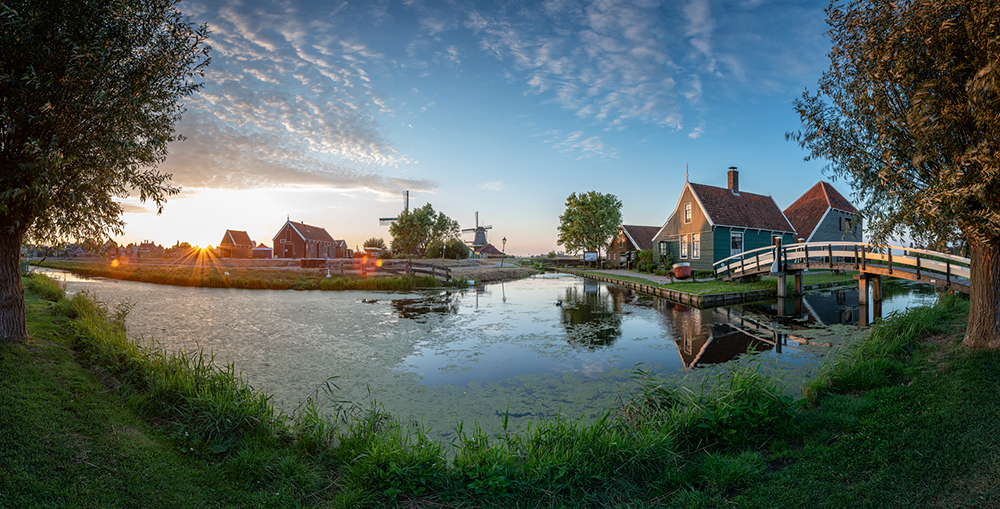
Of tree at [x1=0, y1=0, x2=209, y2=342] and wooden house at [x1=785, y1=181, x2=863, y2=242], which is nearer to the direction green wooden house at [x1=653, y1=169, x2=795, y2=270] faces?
the tree

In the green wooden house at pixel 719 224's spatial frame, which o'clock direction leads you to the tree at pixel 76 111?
The tree is roughly at 11 o'clock from the green wooden house.

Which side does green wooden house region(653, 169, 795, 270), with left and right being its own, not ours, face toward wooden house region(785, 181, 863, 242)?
back

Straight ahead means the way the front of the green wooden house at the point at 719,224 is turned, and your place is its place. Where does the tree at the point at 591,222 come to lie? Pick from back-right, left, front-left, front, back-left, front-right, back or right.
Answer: right

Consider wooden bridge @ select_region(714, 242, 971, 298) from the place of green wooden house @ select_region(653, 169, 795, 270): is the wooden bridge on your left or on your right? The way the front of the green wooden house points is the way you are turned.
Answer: on your left

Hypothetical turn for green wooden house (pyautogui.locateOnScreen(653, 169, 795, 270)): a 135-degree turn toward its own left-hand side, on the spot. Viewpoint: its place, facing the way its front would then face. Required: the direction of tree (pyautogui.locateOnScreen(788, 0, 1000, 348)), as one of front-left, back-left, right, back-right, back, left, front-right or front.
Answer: right

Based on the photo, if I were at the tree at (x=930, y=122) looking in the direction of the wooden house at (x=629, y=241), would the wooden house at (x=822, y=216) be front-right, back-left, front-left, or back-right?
front-right

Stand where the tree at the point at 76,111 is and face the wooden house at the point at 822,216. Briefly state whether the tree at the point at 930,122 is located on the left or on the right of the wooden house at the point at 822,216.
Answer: right

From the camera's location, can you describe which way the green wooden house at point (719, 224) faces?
facing the viewer and to the left of the viewer
